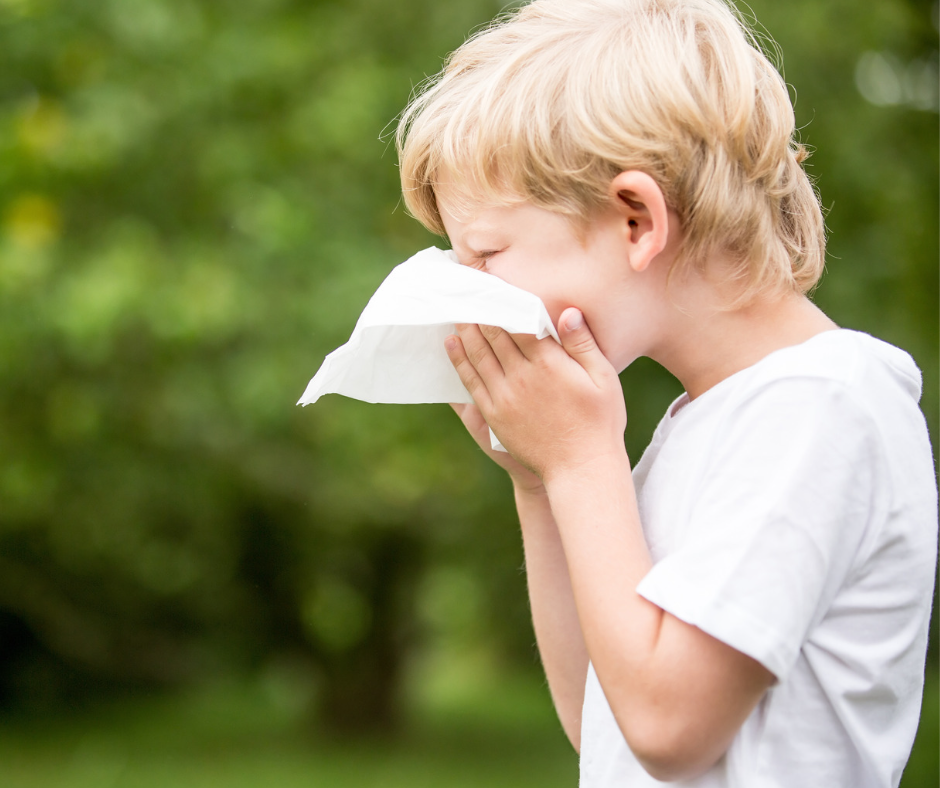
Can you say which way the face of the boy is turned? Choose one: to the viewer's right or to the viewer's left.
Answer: to the viewer's left

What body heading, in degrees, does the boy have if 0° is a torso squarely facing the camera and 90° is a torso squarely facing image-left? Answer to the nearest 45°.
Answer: approximately 90°
